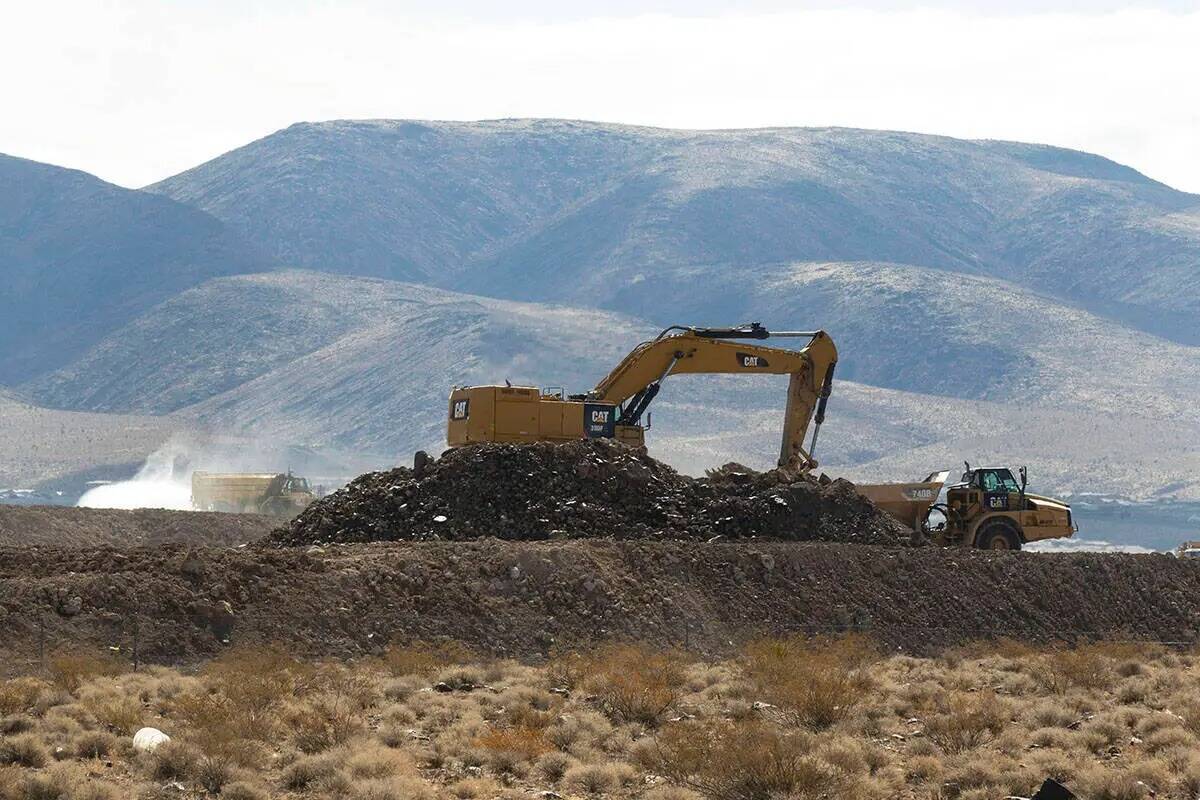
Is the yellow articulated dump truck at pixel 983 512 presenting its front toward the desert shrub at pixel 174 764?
no

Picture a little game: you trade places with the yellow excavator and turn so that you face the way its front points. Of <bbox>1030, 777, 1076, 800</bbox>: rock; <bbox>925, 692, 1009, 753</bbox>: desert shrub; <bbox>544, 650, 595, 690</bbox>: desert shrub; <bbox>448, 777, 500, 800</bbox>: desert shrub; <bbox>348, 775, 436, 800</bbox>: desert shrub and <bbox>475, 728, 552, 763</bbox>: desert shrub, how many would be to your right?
6

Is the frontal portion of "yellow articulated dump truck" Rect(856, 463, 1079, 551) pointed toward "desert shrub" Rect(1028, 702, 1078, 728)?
no

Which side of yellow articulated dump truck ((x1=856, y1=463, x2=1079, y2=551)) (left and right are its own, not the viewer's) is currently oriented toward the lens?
right

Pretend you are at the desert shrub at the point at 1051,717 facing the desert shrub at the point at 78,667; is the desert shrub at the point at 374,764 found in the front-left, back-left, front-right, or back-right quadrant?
front-left

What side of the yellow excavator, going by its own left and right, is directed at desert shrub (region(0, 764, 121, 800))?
right

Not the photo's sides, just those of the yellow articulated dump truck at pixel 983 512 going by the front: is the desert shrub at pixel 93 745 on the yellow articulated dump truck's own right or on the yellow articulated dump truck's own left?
on the yellow articulated dump truck's own right

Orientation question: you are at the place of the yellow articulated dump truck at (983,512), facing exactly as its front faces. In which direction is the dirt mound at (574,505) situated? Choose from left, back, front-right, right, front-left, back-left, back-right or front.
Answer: back-right

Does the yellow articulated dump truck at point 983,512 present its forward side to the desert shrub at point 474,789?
no

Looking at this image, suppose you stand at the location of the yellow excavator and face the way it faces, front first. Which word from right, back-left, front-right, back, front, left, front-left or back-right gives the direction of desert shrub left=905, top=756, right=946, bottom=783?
right

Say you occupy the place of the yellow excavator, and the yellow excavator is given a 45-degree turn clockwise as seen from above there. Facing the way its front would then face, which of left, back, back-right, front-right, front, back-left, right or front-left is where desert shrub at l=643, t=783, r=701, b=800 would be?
front-right

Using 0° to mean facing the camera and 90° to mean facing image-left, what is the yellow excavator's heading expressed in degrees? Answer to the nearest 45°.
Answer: approximately 270°

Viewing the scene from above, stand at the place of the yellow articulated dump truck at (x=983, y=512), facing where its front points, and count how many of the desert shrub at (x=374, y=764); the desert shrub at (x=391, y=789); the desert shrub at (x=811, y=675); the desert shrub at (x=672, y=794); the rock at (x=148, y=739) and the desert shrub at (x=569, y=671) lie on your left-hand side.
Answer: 0

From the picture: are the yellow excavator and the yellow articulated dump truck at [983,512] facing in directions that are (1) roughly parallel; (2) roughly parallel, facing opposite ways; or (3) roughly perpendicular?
roughly parallel

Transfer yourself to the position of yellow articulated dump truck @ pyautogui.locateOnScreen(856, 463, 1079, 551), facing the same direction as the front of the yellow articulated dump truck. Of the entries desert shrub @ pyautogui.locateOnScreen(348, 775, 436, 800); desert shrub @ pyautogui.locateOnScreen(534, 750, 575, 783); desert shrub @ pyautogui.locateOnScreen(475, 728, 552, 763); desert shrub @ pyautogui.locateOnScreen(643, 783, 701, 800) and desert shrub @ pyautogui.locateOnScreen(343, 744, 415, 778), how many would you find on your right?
5

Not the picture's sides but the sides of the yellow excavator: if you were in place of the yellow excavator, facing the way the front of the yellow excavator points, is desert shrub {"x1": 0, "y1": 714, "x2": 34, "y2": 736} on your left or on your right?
on your right

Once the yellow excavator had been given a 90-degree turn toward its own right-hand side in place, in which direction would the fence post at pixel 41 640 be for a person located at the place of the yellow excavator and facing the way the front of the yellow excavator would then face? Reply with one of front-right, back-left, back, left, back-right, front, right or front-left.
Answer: front-right

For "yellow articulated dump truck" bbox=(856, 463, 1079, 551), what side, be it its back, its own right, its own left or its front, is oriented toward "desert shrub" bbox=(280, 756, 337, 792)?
right
